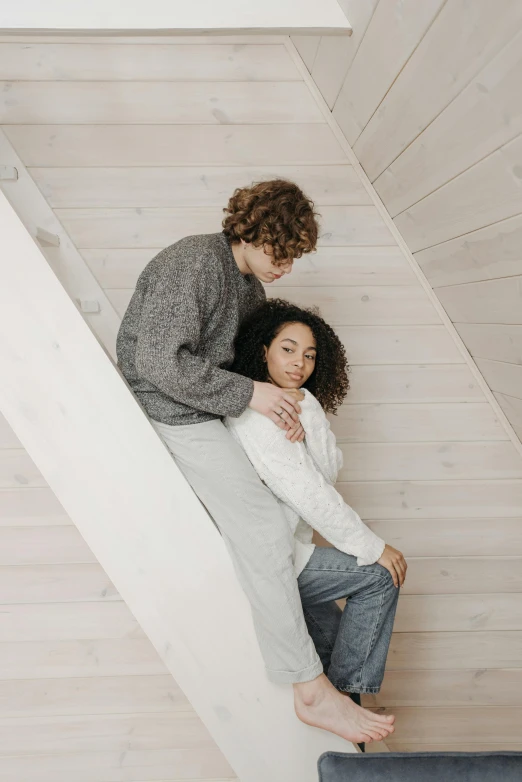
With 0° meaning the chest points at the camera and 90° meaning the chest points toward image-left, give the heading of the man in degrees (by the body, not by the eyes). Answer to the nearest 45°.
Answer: approximately 270°
